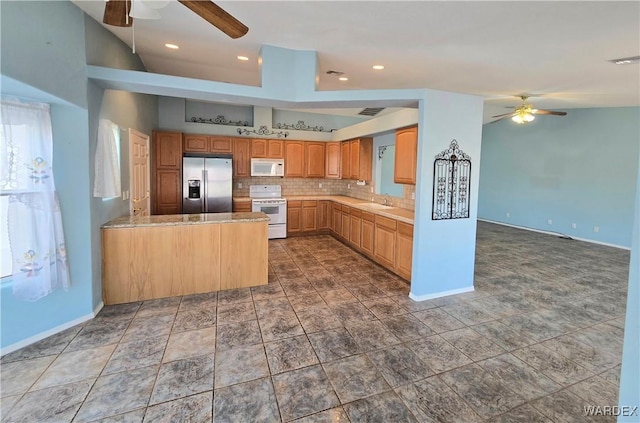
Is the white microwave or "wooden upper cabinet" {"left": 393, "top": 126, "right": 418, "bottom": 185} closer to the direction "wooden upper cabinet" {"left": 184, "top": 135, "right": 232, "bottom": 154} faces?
the wooden upper cabinet

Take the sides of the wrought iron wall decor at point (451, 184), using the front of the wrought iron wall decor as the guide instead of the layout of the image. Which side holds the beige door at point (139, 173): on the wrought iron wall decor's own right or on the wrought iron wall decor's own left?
on the wrought iron wall decor's own right

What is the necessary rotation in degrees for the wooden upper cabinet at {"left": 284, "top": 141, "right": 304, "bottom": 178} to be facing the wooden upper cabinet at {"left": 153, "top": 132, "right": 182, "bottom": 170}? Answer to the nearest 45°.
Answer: approximately 45° to its right

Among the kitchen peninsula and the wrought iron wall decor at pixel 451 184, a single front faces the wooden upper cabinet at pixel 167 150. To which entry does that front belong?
the kitchen peninsula

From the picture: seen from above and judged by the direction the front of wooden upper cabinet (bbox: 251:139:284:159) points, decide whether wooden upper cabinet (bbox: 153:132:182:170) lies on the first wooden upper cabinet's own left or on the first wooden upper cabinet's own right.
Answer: on the first wooden upper cabinet's own right

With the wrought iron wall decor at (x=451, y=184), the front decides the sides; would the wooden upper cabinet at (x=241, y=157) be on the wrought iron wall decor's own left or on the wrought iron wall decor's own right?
on the wrought iron wall decor's own right

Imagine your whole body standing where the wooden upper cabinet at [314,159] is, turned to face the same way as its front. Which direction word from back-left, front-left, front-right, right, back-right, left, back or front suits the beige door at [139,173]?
front-right

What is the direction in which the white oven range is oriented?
toward the camera

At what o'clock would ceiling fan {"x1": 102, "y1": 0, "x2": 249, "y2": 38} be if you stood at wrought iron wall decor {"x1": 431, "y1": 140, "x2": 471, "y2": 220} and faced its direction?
The ceiling fan is roughly at 1 o'clock from the wrought iron wall decor.

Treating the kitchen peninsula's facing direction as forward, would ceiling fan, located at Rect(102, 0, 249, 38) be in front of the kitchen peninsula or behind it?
behind

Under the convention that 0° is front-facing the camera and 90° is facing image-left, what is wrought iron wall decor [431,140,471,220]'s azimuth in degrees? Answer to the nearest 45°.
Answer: approximately 0°

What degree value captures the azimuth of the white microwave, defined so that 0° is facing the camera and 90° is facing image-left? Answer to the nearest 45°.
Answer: approximately 0°

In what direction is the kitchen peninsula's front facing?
away from the camera
